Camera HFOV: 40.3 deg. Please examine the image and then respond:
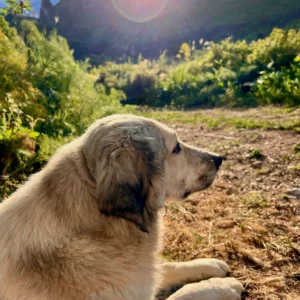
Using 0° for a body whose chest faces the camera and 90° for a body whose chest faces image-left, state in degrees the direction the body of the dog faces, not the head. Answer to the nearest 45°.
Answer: approximately 270°
